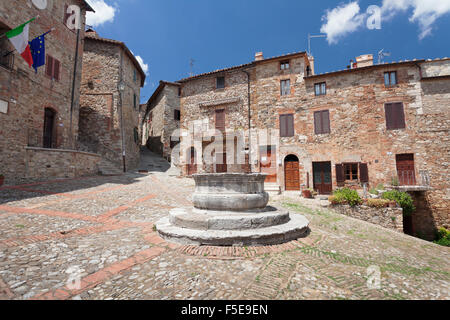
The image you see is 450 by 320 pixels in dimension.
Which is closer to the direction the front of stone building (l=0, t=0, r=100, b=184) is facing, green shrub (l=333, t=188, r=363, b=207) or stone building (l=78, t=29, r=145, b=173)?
the green shrub

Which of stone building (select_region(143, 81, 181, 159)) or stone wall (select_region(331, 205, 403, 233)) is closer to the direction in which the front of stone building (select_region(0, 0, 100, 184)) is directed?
the stone wall

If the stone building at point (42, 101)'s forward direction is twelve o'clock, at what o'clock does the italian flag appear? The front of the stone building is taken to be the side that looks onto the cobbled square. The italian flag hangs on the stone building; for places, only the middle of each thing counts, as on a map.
The italian flag is roughly at 2 o'clock from the stone building.

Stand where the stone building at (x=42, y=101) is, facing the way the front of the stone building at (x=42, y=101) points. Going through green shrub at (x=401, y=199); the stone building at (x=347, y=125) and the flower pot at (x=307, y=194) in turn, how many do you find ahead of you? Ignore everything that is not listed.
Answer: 3

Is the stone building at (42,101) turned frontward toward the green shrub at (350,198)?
yes

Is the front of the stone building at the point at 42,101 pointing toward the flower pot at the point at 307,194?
yes

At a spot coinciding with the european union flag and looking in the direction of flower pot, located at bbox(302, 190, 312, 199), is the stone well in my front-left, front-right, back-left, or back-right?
front-right

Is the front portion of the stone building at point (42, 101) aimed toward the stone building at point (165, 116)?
no

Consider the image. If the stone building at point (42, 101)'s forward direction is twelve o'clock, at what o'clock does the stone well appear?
The stone well is roughly at 1 o'clock from the stone building.

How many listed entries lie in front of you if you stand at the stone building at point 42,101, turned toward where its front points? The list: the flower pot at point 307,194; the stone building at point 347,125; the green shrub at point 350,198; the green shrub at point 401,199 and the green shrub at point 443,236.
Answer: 5

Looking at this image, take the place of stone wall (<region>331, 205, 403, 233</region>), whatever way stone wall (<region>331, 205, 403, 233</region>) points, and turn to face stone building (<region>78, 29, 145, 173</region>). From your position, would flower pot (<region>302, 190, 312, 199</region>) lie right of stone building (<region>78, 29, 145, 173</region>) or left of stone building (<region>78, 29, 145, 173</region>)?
right

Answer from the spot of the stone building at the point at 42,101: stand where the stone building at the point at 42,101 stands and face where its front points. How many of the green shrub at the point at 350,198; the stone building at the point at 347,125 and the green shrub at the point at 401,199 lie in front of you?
3

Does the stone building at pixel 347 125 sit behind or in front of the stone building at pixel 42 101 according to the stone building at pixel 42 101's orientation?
in front

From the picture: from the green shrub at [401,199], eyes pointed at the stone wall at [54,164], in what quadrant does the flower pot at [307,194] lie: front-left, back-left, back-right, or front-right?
front-right

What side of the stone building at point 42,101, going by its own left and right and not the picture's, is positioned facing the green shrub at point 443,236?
front

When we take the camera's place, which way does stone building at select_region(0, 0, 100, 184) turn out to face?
facing the viewer and to the right of the viewer

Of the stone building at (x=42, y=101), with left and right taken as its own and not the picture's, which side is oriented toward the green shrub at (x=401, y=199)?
front

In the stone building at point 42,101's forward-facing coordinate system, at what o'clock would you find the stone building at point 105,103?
the stone building at point 105,103 is roughly at 9 o'clock from the stone building at point 42,101.
